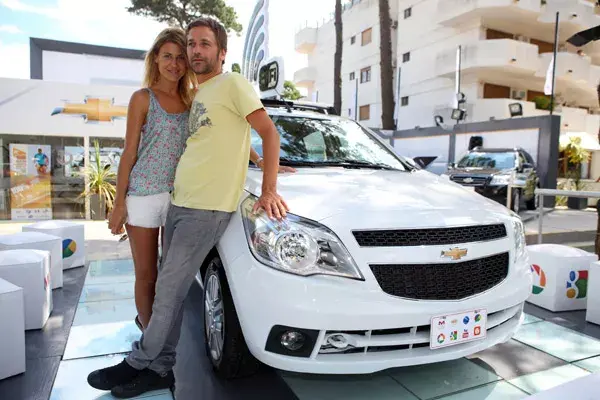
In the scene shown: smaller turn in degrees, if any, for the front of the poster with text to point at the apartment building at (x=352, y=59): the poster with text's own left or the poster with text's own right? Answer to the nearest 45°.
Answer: approximately 135° to the poster with text's own left

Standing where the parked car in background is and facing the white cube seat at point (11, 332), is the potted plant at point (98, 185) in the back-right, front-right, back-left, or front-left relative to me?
front-right

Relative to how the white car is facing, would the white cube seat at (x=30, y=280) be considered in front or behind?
behind

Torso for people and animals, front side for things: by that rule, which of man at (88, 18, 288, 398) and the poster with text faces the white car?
the poster with text

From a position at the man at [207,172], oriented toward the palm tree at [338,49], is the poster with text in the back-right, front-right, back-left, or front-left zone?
front-left

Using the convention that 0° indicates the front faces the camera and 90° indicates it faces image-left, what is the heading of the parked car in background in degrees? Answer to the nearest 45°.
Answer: approximately 45°

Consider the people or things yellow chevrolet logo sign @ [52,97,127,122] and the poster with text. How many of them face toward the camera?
2

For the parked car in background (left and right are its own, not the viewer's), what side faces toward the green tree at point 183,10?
right

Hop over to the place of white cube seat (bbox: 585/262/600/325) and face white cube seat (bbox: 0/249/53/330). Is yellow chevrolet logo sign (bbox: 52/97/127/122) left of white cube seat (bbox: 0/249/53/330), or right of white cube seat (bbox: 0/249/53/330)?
right

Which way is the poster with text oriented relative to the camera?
toward the camera

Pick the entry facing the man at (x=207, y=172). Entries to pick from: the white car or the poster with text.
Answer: the poster with text

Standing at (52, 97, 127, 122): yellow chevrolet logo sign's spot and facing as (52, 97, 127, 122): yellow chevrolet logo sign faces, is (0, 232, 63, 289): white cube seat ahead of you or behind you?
ahead

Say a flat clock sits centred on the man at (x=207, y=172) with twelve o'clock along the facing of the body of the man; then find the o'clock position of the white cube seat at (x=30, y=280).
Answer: The white cube seat is roughly at 3 o'clock from the man.

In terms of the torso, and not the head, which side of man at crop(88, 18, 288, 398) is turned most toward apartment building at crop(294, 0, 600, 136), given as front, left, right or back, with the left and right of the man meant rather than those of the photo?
back

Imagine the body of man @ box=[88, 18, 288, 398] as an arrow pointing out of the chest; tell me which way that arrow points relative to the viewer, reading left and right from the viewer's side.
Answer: facing the viewer and to the left of the viewer

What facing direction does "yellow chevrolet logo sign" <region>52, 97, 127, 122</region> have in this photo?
toward the camera

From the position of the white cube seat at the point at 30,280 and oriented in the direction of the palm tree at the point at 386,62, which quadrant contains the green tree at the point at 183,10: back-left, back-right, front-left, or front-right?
front-left
